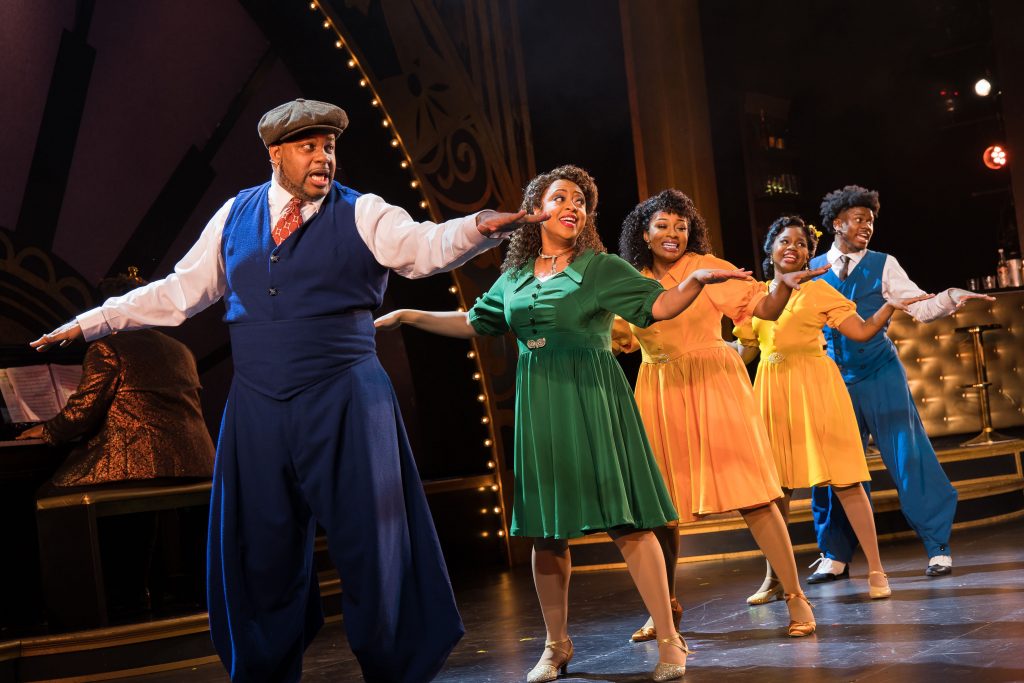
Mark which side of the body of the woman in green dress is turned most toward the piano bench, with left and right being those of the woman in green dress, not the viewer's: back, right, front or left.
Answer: right

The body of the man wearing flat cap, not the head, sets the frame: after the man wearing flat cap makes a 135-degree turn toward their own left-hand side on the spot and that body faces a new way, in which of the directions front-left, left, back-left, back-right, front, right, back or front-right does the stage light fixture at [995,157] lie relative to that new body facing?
front

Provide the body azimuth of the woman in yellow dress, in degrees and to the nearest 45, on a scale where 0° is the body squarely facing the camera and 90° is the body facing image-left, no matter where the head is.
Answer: approximately 45°

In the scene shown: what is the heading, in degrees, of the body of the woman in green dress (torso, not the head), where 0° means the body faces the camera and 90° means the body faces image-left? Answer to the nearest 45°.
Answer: approximately 45°

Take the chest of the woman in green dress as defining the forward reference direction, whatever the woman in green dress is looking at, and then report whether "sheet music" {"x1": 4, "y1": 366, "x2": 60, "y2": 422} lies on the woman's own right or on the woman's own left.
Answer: on the woman's own right

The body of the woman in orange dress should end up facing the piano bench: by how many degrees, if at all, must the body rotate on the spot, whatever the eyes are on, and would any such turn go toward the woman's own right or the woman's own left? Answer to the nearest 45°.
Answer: approximately 45° to the woman's own right

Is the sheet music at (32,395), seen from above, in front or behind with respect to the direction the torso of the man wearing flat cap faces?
behind

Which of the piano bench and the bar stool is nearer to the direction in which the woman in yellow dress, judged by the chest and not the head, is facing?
the piano bench

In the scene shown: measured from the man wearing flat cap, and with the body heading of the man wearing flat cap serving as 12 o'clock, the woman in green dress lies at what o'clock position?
The woman in green dress is roughly at 8 o'clock from the man wearing flat cap.
